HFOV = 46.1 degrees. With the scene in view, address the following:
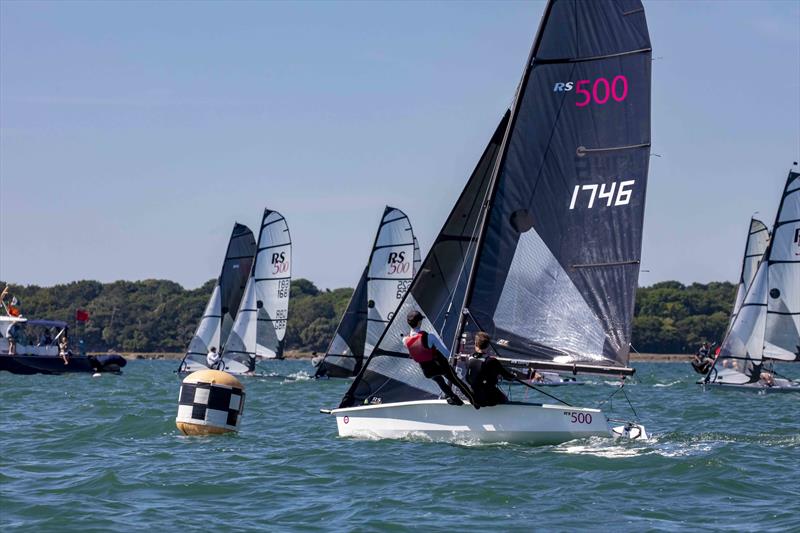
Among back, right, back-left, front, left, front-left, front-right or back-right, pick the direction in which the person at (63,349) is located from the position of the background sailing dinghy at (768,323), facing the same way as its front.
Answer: front

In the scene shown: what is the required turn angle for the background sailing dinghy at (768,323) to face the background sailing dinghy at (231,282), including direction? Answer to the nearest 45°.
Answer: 0° — it already faces it

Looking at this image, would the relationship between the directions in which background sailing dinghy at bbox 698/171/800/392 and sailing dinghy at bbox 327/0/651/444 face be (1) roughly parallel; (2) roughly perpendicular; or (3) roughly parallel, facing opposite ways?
roughly parallel

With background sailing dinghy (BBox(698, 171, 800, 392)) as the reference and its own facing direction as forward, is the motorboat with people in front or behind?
in front

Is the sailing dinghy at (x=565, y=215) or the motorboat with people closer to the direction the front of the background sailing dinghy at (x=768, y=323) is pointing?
the motorboat with people

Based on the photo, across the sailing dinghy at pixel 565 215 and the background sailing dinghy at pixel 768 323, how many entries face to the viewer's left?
2

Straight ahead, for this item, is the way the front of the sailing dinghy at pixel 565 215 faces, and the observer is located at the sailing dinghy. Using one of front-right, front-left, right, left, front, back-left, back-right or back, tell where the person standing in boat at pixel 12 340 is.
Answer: front-right

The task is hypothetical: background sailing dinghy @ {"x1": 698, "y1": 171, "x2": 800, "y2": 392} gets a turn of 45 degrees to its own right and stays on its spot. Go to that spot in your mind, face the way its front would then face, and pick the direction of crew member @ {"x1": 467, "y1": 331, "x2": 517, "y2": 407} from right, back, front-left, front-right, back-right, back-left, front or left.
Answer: back-left

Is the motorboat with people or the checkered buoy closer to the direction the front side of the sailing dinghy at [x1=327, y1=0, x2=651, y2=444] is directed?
the checkered buoy

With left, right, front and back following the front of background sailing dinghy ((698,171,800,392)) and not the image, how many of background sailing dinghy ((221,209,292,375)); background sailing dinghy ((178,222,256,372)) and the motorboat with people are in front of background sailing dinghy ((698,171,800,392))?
3

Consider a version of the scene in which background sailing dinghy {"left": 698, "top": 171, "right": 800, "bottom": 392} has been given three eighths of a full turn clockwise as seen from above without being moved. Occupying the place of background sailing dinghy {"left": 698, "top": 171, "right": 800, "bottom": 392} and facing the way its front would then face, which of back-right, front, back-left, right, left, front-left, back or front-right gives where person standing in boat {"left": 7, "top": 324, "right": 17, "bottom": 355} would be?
back-left

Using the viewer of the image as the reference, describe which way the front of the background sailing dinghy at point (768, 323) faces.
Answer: facing to the left of the viewer

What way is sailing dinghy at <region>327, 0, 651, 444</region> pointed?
to the viewer's left
